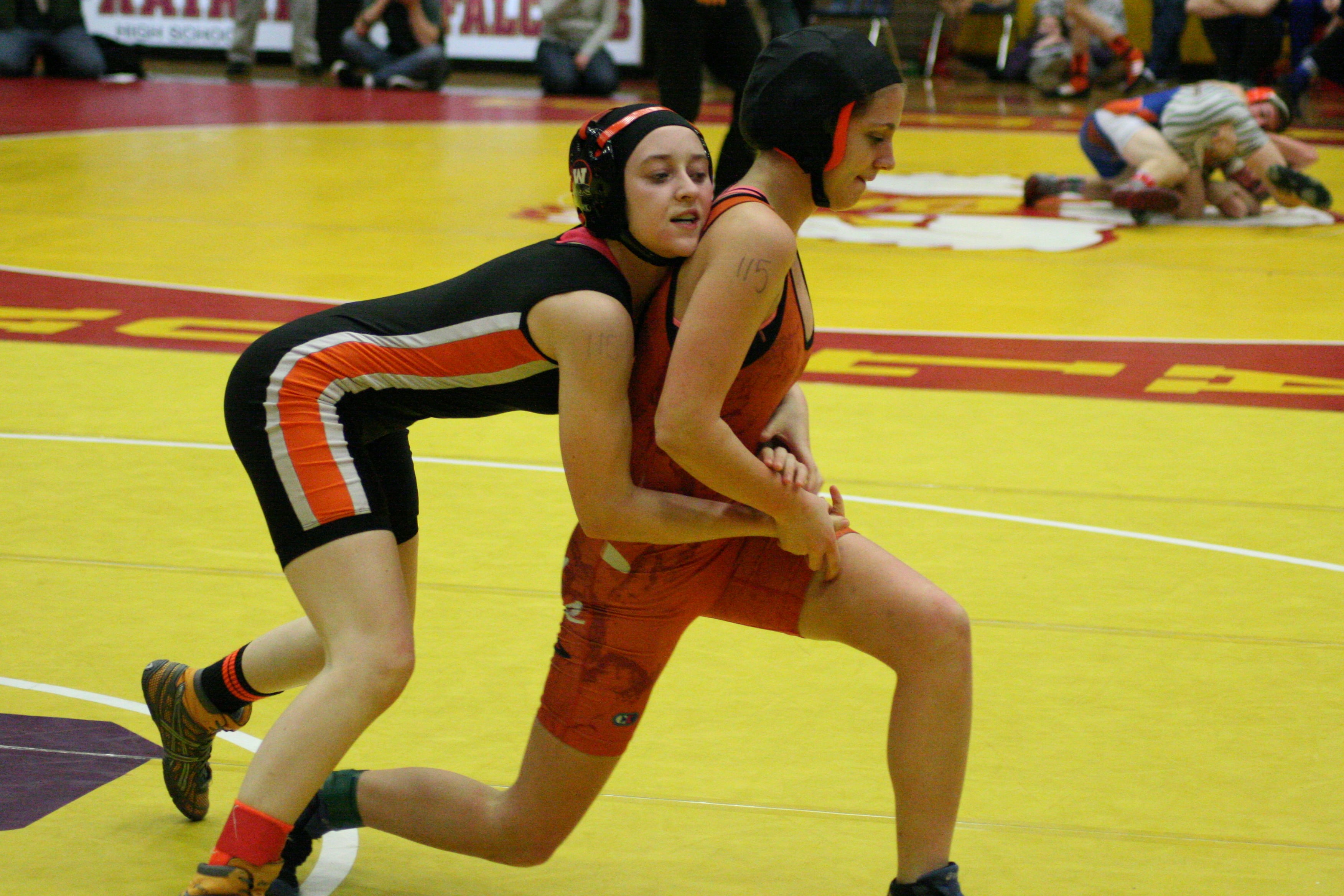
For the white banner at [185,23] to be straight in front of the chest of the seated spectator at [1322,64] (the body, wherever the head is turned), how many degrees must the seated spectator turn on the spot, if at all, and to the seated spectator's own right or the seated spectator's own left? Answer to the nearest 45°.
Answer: approximately 45° to the seated spectator's own right

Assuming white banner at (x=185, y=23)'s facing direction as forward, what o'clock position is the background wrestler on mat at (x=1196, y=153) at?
The background wrestler on mat is roughly at 11 o'clock from the white banner.

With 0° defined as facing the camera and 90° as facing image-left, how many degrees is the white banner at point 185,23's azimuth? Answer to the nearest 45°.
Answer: approximately 0°

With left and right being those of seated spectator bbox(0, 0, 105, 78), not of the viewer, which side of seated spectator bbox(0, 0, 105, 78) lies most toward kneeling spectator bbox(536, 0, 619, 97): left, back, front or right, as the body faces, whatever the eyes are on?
left

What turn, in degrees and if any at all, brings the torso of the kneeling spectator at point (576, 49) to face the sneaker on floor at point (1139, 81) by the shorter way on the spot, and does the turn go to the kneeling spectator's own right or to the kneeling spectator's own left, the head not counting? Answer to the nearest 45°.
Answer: approximately 90° to the kneeling spectator's own left

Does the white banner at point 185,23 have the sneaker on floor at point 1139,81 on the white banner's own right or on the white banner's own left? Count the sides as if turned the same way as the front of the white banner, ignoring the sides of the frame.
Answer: on the white banner's own left

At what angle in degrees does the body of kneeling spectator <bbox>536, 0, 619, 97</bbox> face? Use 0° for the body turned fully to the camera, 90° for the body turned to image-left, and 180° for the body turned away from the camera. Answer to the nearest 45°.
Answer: approximately 0°

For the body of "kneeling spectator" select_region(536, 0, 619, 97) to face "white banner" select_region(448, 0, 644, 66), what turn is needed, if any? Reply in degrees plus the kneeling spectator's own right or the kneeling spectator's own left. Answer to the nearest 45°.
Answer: approximately 180°
